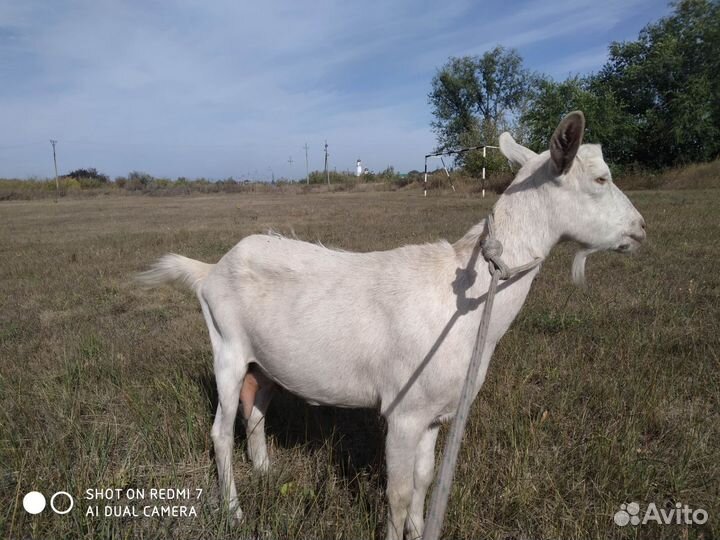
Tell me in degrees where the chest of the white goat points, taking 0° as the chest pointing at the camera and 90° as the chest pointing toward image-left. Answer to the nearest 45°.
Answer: approximately 270°

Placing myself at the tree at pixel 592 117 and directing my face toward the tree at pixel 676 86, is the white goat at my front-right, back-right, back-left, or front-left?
back-right
